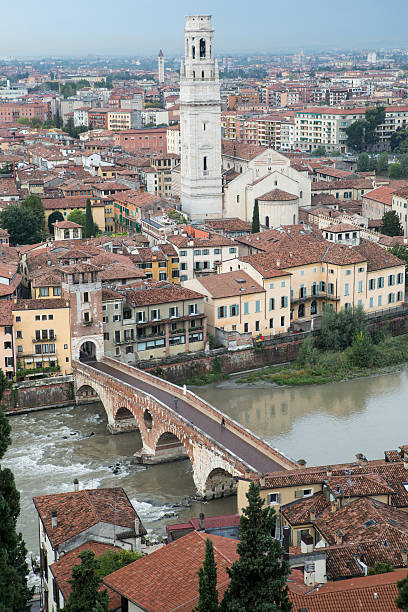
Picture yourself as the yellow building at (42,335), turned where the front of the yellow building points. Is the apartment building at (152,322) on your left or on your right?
on your left

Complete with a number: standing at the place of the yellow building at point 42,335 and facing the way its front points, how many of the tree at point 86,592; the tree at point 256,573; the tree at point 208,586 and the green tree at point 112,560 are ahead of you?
4

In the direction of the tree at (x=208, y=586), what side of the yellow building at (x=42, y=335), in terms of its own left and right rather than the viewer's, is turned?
front

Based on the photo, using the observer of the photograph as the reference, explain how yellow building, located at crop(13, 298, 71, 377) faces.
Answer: facing the viewer

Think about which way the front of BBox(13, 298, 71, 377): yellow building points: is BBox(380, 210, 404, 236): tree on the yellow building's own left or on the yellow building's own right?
on the yellow building's own left

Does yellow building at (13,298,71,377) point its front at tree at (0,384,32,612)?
yes

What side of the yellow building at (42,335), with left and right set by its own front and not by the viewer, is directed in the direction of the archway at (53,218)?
back

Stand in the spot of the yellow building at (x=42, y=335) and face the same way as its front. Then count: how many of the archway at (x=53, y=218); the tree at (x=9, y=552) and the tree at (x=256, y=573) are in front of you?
2

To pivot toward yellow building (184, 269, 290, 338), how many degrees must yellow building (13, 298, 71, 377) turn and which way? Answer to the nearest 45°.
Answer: approximately 90° to its left

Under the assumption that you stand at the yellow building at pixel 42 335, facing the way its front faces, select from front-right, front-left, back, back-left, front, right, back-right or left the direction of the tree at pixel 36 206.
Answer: back

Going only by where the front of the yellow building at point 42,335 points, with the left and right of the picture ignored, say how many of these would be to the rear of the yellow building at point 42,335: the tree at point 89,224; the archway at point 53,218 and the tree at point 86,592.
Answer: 2

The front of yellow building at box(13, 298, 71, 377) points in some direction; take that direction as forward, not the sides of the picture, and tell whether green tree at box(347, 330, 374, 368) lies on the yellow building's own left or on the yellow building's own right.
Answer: on the yellow building's own left

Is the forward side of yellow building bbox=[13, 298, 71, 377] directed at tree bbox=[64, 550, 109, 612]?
yes

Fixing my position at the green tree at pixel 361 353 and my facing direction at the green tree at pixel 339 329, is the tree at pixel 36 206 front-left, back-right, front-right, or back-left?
front-left
